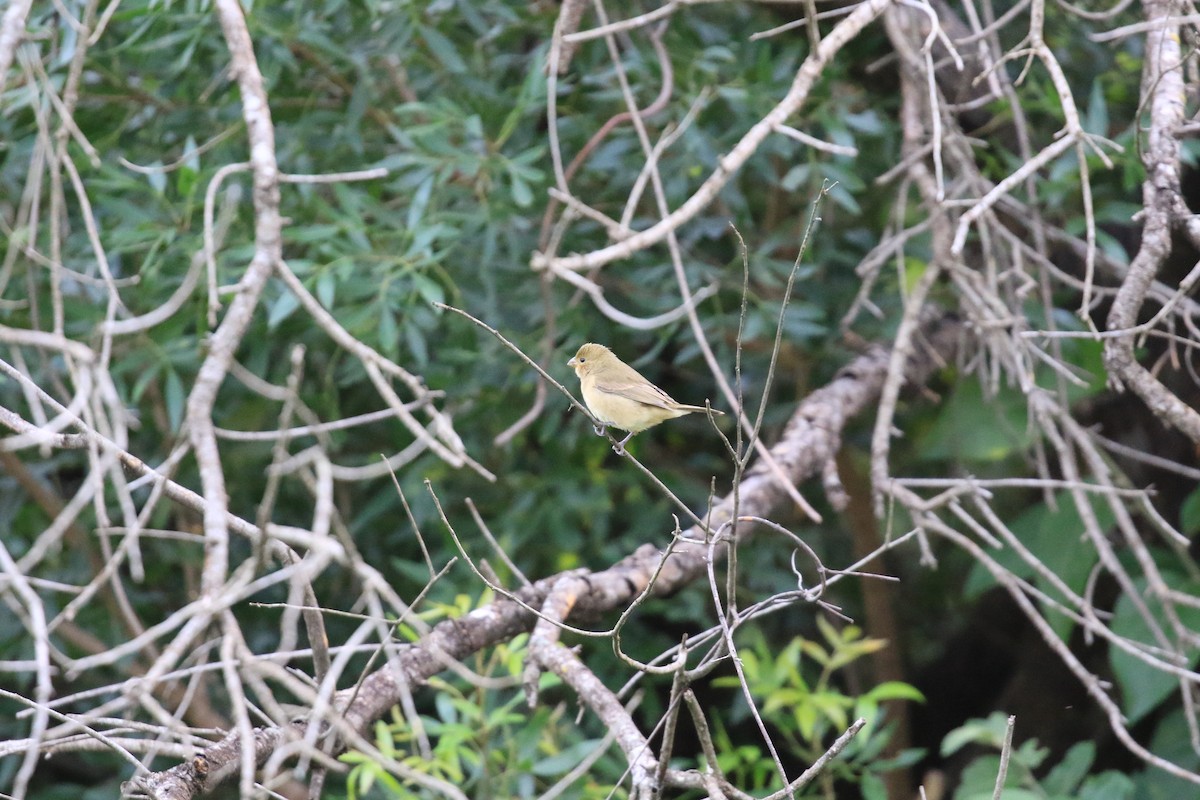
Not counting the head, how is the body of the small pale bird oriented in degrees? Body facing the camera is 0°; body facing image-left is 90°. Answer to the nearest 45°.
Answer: approximately 90°
